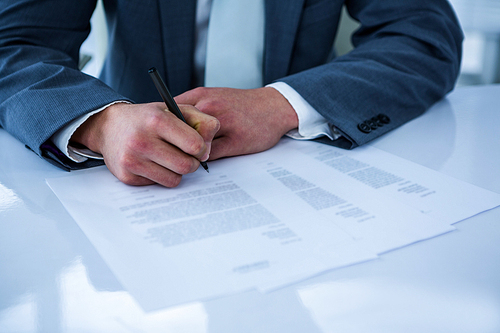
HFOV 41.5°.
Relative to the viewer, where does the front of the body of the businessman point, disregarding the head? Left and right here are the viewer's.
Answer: facing the viewer
